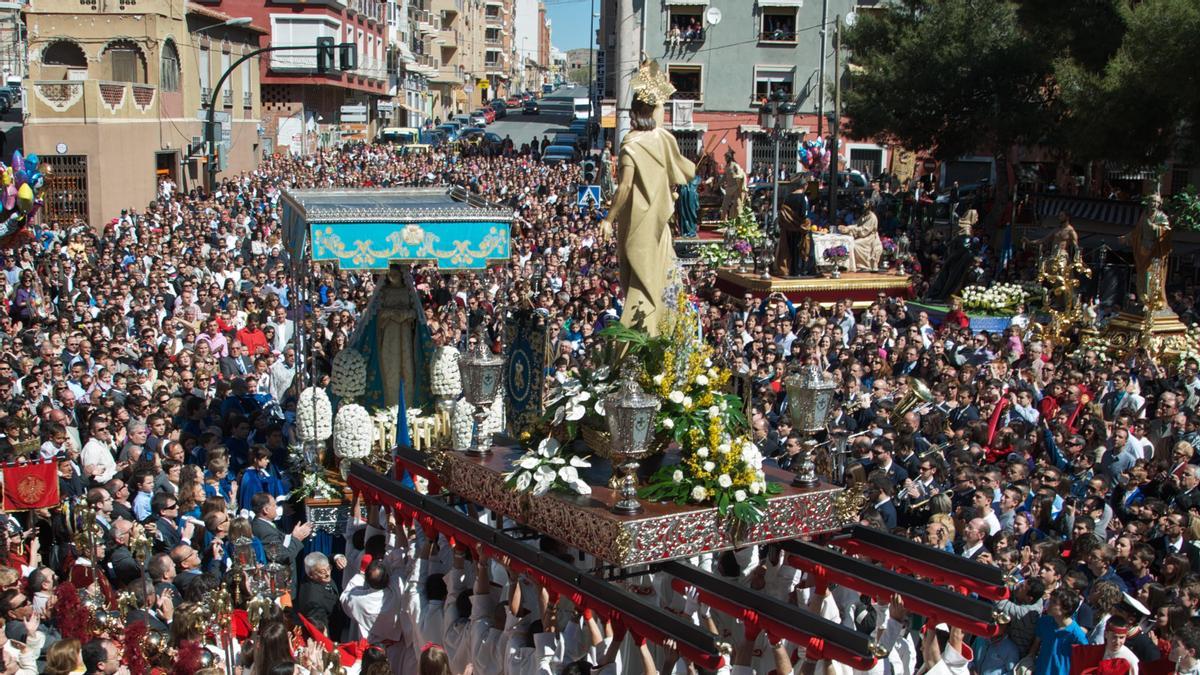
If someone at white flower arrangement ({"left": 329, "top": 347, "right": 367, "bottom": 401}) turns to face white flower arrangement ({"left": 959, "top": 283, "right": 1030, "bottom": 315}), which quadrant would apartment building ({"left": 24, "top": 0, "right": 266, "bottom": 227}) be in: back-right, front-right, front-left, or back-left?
front-left

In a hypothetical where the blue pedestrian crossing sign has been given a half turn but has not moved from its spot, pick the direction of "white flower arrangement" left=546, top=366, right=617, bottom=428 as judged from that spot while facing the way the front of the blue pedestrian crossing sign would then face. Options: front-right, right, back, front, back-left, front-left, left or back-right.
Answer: back

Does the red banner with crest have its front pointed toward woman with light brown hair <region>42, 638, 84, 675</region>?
yes

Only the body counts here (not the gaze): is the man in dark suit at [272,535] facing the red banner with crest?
no

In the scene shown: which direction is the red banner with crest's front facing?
toward the camera

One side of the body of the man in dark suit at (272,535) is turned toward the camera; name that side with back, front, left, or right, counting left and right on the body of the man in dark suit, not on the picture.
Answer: right

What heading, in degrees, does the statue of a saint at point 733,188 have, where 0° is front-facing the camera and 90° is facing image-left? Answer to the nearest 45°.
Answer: approximately 45°

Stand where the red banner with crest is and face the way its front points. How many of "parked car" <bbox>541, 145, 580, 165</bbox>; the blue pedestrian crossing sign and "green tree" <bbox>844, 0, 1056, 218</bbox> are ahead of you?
0

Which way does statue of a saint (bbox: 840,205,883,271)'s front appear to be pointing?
to the viewer's left

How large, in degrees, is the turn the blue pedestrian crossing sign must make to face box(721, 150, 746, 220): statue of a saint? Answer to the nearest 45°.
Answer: approximately 135° to its left

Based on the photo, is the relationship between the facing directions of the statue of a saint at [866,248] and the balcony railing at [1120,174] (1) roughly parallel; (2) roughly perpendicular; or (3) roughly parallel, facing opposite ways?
roughly perpendicular

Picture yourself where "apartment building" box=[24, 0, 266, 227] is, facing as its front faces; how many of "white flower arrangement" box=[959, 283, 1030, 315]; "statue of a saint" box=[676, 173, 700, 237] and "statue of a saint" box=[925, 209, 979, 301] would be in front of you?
3
